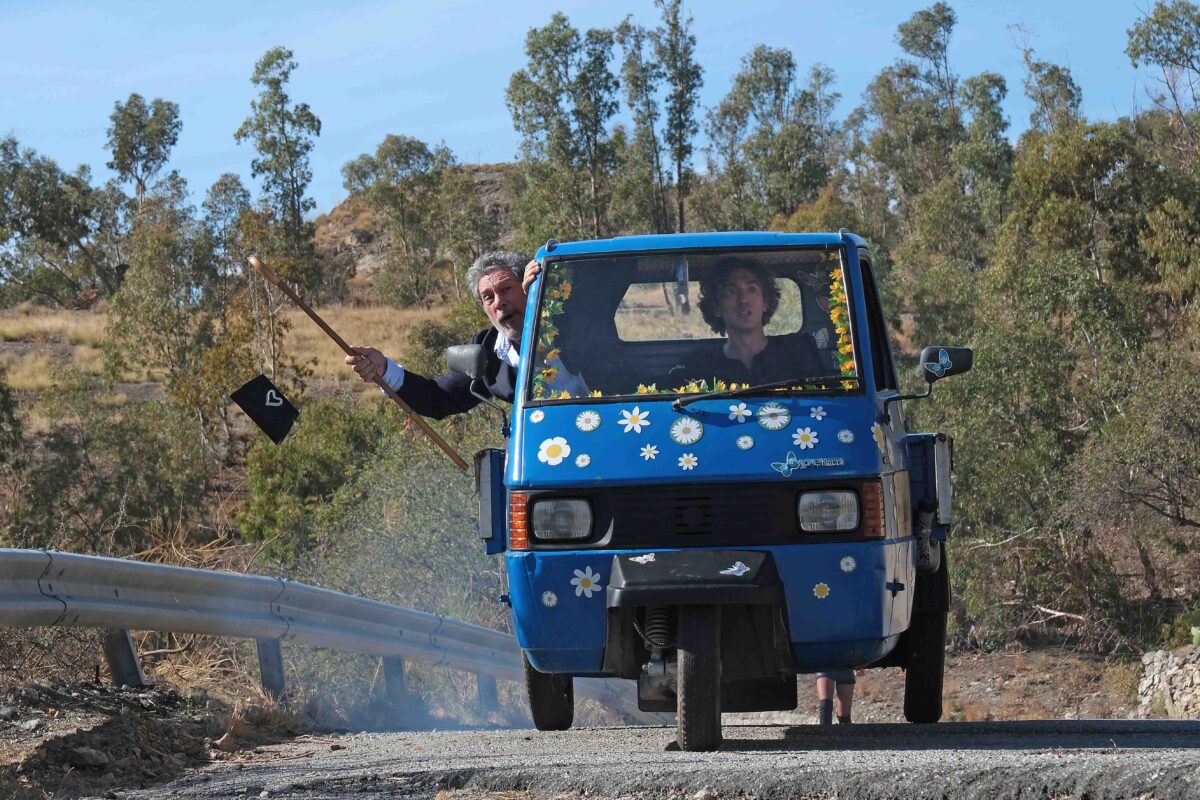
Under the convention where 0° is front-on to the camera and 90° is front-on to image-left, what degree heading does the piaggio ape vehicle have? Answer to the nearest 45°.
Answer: approximately 0°
